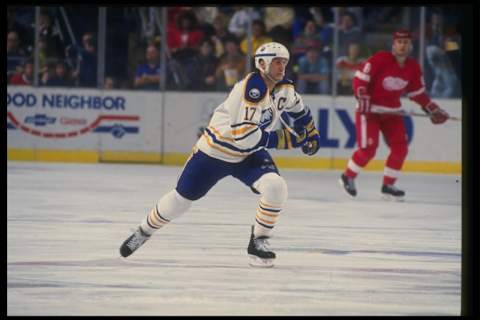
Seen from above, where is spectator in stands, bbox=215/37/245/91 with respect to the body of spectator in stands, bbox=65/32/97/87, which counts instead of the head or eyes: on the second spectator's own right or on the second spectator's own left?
on the second spectator's own left

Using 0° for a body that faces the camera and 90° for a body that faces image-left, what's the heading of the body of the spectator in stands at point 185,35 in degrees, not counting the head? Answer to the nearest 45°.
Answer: approximately 0°

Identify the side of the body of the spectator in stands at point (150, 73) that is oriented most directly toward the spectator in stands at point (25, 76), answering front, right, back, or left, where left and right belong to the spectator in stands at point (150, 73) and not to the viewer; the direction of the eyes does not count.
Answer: right

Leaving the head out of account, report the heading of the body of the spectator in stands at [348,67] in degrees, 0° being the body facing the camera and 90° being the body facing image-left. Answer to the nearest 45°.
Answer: approximately 0°

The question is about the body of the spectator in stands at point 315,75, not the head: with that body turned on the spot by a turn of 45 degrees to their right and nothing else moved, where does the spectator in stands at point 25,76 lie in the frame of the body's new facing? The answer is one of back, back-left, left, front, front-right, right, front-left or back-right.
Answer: front-right

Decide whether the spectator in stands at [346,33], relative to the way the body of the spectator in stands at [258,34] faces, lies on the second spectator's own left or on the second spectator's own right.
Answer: on the second spectator's own left
